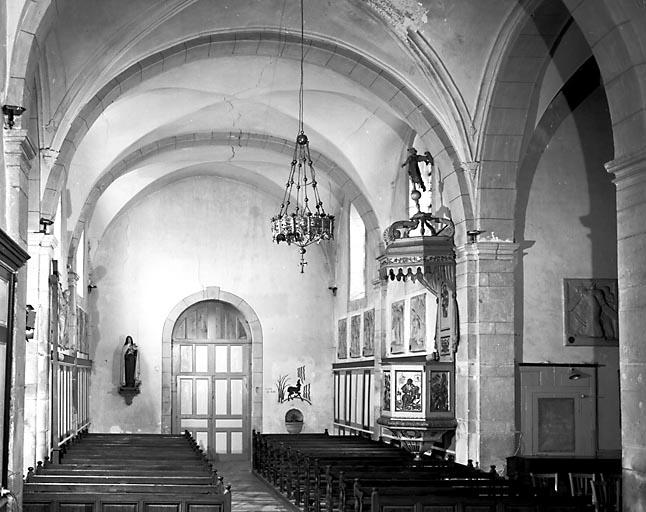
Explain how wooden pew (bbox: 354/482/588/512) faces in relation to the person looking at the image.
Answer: facing the viewer

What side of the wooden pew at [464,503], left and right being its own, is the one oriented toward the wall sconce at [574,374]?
back

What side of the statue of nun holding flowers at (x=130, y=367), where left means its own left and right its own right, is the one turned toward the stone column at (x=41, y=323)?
front

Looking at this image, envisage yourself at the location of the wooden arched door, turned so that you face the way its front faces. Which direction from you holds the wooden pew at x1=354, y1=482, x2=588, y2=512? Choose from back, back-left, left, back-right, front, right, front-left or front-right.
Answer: front

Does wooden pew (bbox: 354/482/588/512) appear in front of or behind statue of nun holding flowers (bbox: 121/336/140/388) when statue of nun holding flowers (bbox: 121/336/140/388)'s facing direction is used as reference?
in front

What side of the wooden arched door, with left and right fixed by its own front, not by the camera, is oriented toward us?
front

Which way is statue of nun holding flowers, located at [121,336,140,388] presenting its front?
toward the camera
